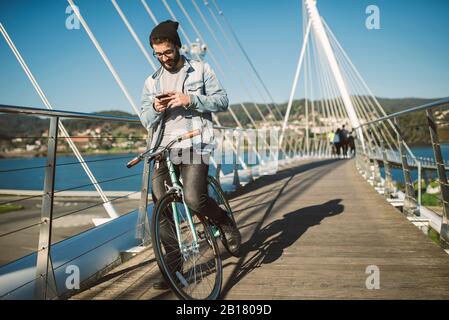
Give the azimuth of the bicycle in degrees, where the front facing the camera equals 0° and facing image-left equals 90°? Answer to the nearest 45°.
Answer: approximately 45°
